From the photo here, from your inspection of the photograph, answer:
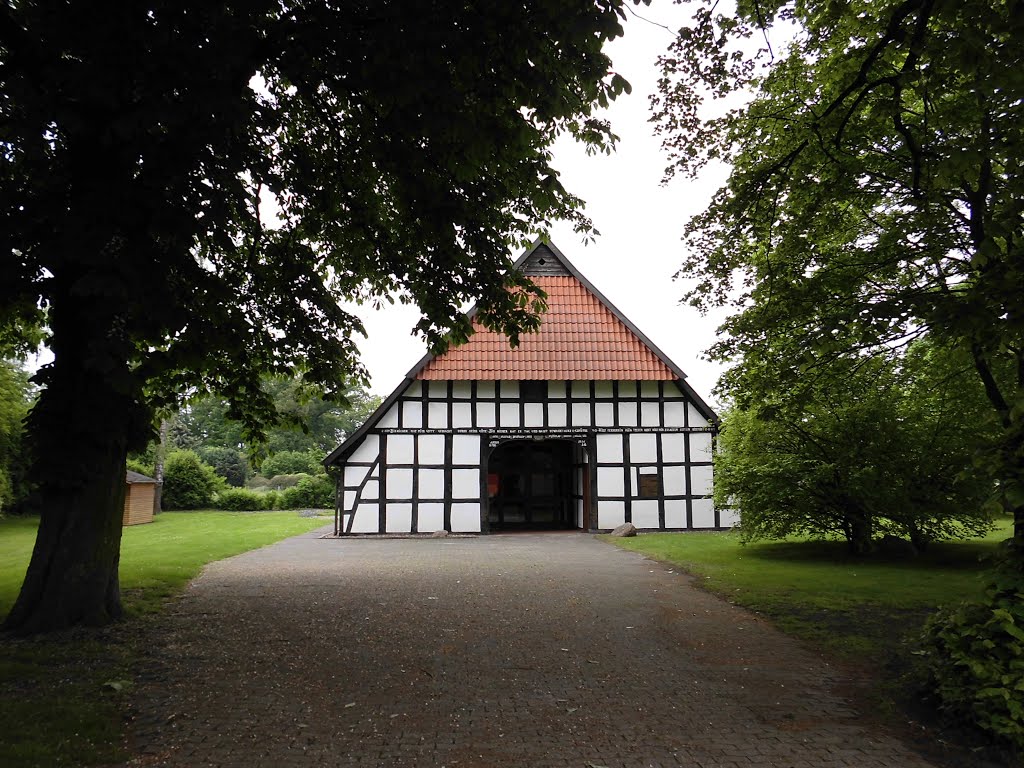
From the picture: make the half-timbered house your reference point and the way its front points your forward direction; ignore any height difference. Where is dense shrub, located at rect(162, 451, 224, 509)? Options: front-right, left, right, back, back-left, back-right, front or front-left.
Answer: back-right

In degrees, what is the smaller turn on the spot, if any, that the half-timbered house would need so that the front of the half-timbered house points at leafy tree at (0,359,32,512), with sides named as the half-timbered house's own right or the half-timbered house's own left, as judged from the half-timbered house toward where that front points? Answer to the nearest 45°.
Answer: approximately 90° to the half-timbered house's own right

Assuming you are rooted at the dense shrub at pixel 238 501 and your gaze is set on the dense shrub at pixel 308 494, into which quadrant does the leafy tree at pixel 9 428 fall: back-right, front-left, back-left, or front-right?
back-right

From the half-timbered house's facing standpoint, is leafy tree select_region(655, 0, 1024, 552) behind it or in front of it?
in front

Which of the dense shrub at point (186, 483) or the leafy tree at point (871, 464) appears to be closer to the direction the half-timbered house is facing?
the leafy tree

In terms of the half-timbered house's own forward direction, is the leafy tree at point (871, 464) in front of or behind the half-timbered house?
in front

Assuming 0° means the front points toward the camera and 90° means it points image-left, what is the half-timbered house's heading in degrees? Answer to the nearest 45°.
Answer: approximately 0°

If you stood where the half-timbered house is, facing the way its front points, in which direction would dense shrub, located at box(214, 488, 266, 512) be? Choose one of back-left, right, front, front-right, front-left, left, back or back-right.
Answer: back-right

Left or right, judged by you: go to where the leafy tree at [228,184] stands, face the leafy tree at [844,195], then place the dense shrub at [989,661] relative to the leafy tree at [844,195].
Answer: right

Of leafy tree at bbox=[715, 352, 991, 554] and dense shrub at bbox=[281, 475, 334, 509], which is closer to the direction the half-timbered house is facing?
the leafy tree
